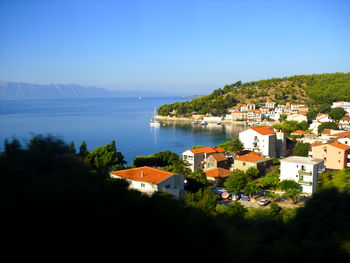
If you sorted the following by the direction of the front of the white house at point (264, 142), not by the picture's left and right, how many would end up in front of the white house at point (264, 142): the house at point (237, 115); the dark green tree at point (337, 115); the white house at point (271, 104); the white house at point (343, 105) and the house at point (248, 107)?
0

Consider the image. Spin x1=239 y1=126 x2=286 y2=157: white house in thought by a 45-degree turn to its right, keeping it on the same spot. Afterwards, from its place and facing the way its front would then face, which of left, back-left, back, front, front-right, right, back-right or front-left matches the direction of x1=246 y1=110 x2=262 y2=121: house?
right

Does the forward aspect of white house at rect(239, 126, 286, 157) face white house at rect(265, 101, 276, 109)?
no

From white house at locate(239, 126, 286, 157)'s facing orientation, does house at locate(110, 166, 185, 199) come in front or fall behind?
in front

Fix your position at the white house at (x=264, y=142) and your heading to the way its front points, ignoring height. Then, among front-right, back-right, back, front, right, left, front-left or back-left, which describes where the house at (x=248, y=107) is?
back-right

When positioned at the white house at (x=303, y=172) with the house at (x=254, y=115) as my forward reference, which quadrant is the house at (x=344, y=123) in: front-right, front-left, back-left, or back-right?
front-right

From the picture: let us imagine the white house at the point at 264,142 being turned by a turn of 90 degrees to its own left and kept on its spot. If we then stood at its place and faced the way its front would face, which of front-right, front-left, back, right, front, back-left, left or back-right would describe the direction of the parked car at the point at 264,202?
front-right

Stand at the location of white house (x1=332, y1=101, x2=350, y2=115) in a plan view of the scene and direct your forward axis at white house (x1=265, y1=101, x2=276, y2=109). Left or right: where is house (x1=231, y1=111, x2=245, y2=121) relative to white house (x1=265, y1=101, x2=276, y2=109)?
left

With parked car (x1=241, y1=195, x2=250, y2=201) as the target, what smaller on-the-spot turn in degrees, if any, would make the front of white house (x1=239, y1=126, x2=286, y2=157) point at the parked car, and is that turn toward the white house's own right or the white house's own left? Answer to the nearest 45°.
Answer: approximately 45° to the white house's own left

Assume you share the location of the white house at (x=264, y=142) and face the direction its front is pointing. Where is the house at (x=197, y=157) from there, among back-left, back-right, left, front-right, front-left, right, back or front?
front

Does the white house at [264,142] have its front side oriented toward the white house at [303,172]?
no

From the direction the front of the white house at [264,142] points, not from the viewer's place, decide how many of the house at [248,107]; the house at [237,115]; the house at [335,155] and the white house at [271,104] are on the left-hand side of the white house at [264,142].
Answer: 1

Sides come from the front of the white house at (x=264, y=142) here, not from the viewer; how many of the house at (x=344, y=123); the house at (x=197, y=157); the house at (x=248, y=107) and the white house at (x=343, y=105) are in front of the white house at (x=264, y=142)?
1

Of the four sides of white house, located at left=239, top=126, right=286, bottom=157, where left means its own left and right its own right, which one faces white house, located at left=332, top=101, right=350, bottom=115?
back

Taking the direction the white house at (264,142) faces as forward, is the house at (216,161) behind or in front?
in front
